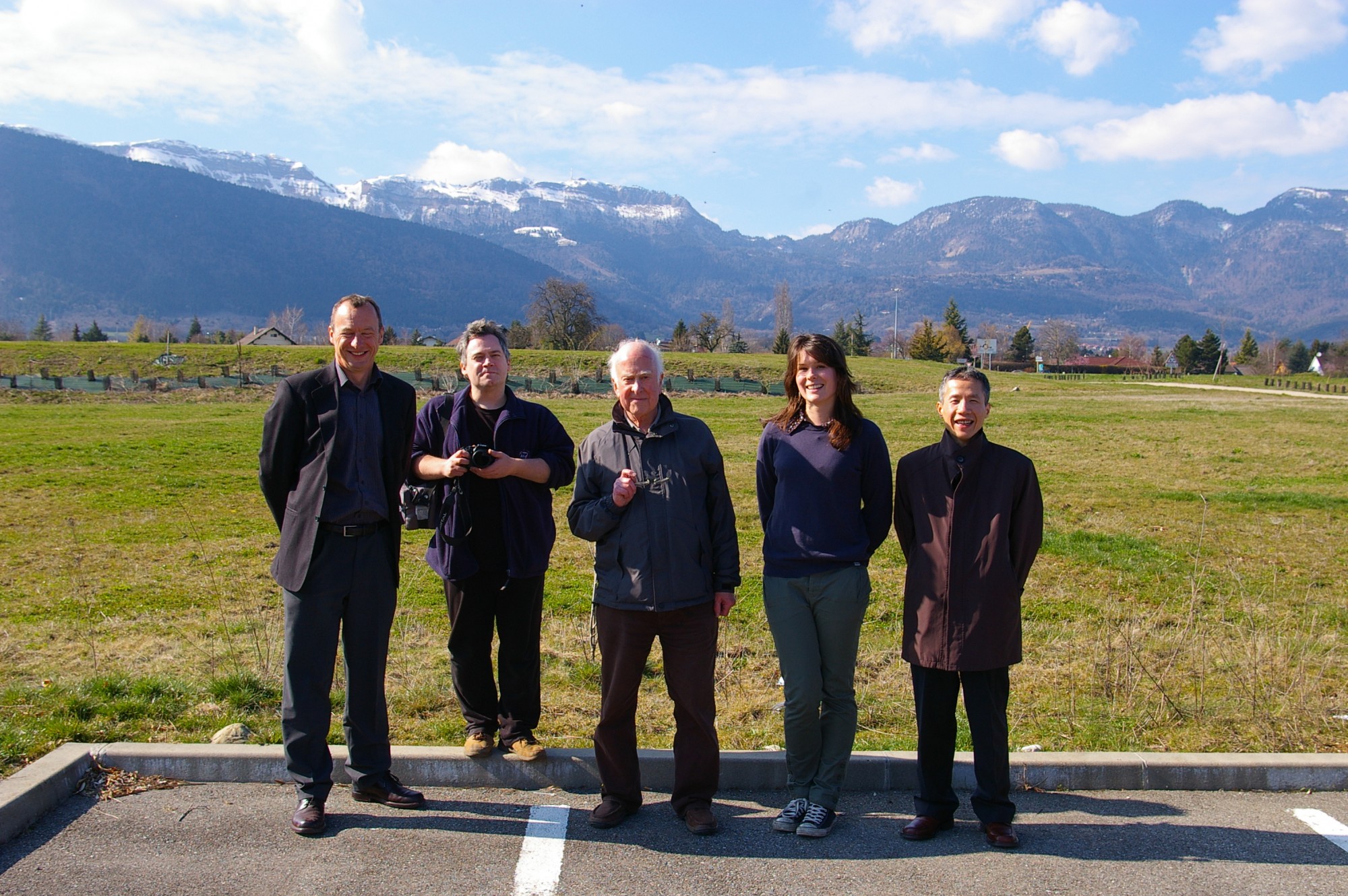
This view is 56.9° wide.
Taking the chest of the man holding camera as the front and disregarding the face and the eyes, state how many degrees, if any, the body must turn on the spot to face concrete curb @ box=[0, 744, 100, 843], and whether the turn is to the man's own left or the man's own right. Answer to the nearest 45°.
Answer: approximately 90° to the man's own right

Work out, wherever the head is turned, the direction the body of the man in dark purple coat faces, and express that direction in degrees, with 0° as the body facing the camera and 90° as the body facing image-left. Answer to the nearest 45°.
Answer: approximately 0°

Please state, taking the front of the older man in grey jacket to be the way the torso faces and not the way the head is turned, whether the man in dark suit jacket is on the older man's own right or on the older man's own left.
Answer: on the older man's own right

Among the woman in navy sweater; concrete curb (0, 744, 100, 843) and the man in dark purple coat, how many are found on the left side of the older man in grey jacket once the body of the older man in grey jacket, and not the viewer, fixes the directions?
2
